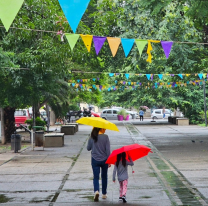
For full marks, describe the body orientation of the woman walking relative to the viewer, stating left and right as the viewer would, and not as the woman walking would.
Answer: facing away from the viewer

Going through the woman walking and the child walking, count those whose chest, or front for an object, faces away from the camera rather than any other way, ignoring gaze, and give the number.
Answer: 2

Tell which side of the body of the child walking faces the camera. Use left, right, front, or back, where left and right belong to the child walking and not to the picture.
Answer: back
